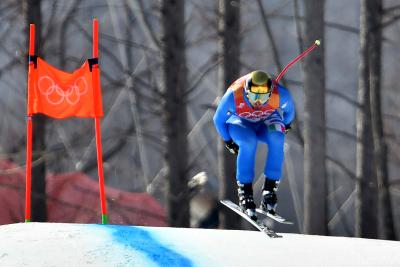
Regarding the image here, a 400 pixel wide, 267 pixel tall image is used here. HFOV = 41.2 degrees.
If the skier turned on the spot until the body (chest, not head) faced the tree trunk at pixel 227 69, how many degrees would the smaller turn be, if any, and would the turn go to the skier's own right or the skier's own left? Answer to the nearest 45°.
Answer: approximately 180°

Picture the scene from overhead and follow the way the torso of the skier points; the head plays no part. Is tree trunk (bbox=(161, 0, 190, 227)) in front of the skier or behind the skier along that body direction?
behind

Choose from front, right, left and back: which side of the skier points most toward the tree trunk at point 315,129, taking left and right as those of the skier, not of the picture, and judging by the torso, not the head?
back

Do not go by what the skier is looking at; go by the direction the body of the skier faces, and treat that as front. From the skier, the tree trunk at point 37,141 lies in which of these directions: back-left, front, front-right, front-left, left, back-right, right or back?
back-right

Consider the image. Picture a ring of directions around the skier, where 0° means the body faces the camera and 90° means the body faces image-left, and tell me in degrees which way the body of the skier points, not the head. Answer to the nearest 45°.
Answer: approximately 0°

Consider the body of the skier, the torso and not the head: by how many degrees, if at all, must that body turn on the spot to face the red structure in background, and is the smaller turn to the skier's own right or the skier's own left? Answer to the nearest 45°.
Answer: approximately 135° to the skier's own right

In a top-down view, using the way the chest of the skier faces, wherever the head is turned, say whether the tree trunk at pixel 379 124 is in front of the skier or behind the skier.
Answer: behind

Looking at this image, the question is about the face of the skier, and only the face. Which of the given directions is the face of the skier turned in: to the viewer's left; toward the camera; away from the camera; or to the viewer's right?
toward the camera

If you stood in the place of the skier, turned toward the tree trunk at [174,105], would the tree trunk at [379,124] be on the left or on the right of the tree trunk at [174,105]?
right
